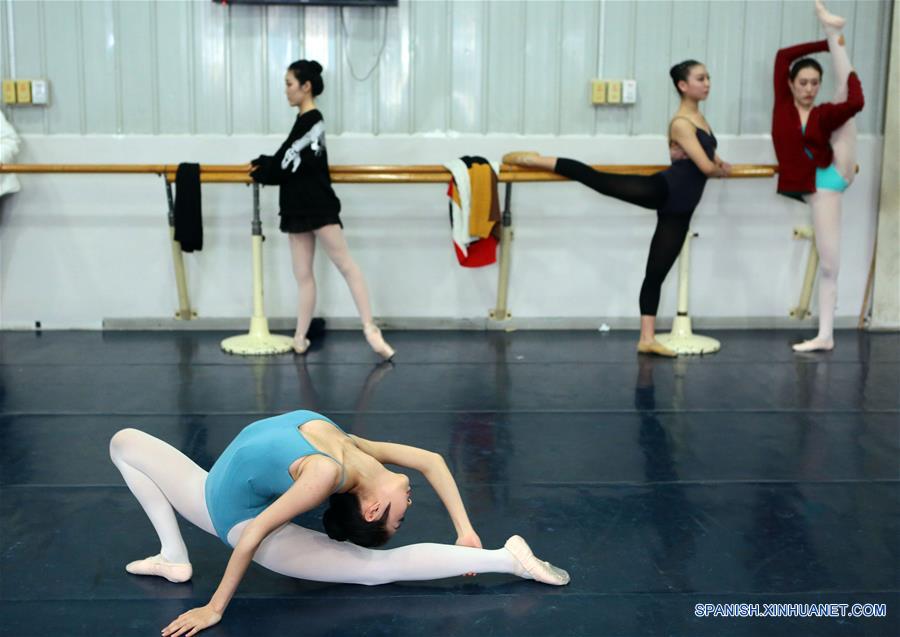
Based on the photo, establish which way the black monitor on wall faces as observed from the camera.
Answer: facing the viewer

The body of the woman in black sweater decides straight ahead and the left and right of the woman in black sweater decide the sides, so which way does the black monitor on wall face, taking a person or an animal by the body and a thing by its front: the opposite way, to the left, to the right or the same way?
to the left

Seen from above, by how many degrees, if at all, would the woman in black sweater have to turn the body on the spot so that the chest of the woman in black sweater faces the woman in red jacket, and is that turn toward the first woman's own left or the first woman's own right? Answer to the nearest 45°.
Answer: approximately 180°

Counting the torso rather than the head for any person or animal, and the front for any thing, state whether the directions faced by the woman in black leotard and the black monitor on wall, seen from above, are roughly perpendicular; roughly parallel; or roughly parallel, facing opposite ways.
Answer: roughly perpendicular

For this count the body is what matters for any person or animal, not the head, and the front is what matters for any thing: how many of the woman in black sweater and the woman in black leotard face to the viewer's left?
1

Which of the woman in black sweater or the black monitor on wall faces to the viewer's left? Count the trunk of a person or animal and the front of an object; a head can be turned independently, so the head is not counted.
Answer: the woman in black sweater

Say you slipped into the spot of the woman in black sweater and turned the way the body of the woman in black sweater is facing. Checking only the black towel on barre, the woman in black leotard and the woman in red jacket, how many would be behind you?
2

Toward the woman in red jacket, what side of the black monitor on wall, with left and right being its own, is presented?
left

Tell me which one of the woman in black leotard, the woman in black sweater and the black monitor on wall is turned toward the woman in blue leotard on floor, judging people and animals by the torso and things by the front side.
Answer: the black monitor on wall

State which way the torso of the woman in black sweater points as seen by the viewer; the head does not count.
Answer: to the viewer's left

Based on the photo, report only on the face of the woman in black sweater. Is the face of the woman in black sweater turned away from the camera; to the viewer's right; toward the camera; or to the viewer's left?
to the viewer's left

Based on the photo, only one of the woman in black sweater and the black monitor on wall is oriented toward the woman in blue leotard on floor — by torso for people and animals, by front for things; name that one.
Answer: the black monitor on wall

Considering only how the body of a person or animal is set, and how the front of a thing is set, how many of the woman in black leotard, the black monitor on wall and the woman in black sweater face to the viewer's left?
1

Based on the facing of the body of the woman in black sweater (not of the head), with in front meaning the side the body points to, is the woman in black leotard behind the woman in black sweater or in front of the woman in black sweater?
behind

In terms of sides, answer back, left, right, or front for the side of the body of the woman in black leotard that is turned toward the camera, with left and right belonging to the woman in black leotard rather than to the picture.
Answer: right

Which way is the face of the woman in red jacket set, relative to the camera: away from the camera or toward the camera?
toward the camera

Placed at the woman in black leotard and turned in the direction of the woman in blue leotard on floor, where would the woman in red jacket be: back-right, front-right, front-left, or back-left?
back-left
